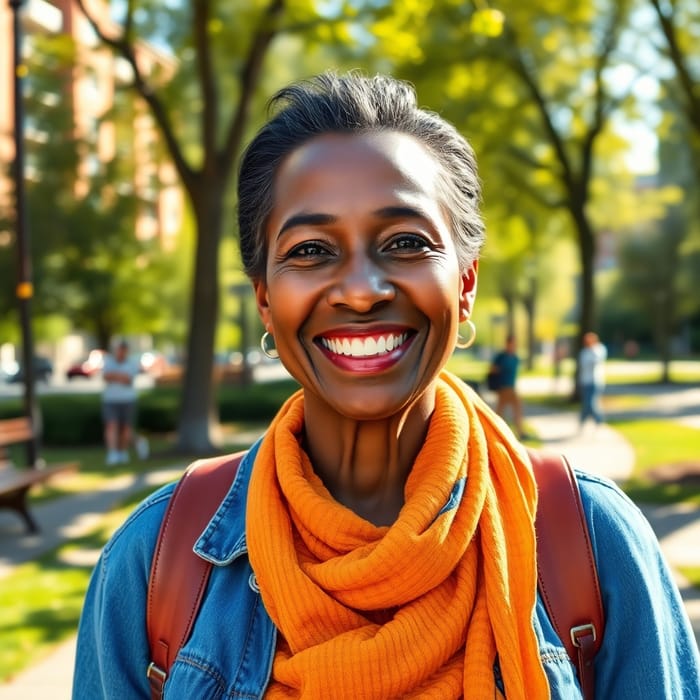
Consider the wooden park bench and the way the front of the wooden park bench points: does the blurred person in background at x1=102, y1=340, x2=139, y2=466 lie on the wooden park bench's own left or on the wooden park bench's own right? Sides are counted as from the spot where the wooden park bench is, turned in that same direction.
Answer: on the wooden park bench's own left

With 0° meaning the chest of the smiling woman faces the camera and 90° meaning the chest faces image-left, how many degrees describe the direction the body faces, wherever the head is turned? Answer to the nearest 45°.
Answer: approximately 0°

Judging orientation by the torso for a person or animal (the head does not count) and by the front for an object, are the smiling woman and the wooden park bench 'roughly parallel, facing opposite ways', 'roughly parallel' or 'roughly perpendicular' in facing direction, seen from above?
roughly perpendicular

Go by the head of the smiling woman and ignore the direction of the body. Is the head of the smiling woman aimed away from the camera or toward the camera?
toward the camera

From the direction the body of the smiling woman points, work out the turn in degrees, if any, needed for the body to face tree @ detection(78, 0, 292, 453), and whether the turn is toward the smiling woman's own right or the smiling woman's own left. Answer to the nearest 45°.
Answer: approximately 180°

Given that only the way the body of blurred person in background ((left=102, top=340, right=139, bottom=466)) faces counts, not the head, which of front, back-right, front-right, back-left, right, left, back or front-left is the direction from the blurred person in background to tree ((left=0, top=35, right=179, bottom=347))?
back

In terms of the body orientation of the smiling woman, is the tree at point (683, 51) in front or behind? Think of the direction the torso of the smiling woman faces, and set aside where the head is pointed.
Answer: behind

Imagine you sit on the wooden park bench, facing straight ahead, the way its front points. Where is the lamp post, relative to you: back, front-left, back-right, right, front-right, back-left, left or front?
back-left

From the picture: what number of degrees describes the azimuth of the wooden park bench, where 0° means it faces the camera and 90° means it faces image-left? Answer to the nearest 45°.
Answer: approximately 315°

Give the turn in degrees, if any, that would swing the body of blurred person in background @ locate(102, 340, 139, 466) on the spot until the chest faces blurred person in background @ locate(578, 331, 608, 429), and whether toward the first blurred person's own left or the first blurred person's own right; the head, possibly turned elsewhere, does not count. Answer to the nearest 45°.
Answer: approximately 90° to the first blurred person's own left

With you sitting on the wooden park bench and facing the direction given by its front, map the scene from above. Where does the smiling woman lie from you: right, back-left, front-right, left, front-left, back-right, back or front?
front-right

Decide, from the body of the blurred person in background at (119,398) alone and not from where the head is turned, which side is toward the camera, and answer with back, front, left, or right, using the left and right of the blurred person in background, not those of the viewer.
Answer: front

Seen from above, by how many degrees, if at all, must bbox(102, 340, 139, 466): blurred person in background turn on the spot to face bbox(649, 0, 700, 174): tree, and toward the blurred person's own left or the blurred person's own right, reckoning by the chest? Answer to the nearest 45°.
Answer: approximately 45° to the blurred person's own left

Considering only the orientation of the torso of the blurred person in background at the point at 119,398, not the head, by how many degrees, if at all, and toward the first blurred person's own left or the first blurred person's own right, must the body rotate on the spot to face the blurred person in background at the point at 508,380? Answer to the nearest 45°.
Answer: approximately 90° to the first blurred person's own left

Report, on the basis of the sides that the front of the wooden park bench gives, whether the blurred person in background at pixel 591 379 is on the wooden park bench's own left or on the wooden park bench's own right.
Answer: on the wooden park bench's own left
